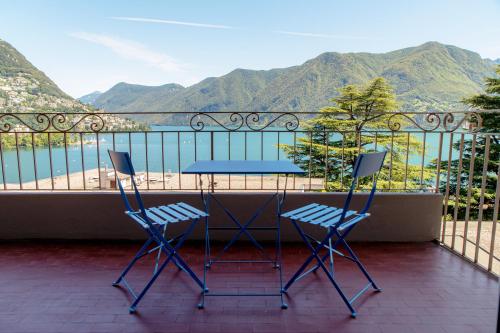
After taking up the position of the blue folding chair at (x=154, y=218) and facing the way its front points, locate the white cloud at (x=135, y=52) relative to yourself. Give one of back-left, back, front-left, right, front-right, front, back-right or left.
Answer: front-left

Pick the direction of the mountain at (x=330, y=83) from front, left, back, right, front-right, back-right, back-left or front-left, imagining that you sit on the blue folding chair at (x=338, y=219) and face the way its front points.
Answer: front-right

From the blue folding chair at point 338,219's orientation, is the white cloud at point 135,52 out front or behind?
out front

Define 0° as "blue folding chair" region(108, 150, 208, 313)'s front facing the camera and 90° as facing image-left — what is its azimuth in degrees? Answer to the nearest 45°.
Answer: approximately 225°

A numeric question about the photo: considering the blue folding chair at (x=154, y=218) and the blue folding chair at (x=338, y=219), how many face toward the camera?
0

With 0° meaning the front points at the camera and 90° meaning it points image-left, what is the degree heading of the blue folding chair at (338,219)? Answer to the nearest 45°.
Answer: approximately 135°
